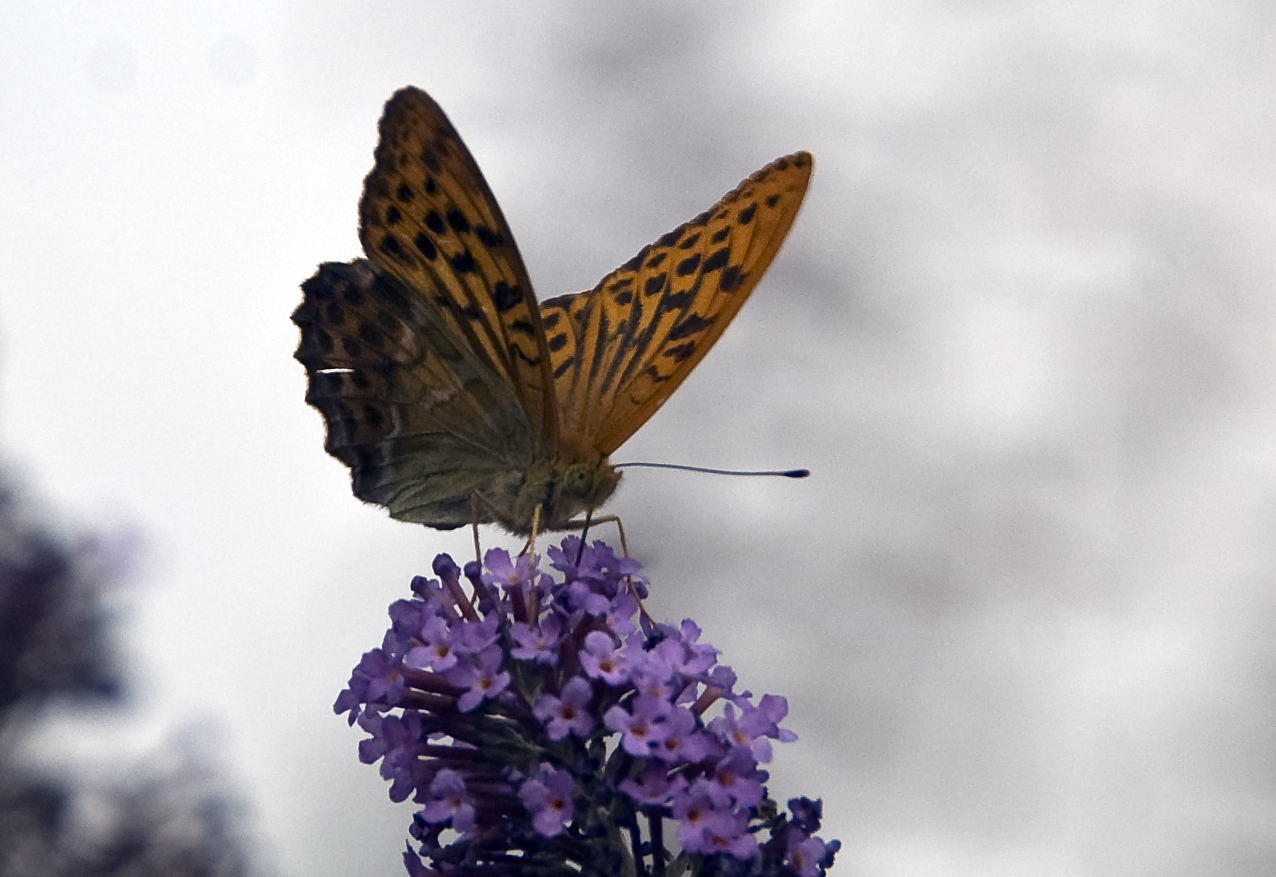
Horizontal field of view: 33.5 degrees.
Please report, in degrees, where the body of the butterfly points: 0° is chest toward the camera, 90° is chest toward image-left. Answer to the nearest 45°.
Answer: approximately 315°
